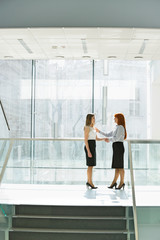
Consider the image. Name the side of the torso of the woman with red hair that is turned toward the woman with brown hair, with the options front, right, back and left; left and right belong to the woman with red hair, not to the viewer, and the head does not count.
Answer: front

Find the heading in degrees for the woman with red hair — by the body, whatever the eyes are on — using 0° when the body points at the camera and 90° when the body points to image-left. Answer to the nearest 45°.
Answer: approximately 90°

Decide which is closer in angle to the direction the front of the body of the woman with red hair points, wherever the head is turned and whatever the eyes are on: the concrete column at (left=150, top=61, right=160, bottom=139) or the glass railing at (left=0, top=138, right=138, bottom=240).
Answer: the glass railing

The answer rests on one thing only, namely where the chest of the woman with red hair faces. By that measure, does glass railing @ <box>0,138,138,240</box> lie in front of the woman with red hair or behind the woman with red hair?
in front

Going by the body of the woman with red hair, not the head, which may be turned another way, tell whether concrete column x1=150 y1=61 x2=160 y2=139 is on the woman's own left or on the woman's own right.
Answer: on the woman's own right
